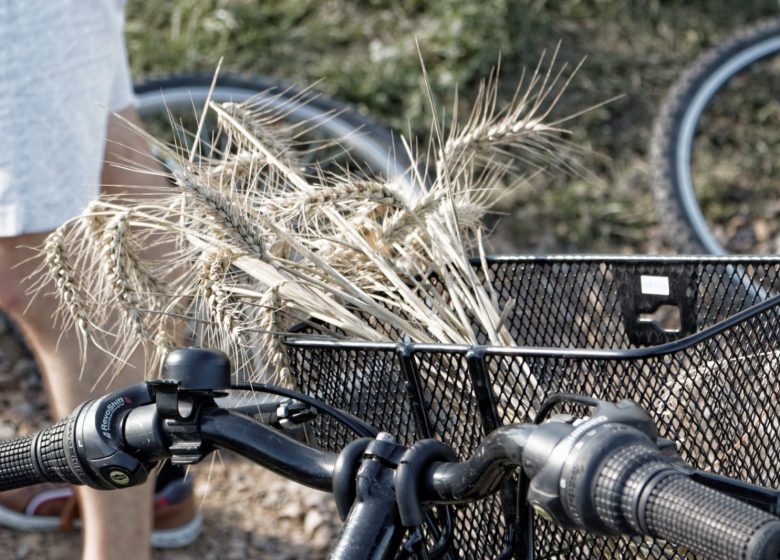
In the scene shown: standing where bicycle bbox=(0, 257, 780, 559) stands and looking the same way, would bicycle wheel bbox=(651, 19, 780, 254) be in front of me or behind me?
in front

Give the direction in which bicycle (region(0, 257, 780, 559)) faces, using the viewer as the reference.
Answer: facing away from the viewer and to the right of the viewer

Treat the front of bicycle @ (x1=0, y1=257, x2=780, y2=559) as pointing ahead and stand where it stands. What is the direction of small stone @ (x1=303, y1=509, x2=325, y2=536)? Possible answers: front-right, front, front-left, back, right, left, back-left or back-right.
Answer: front-left
